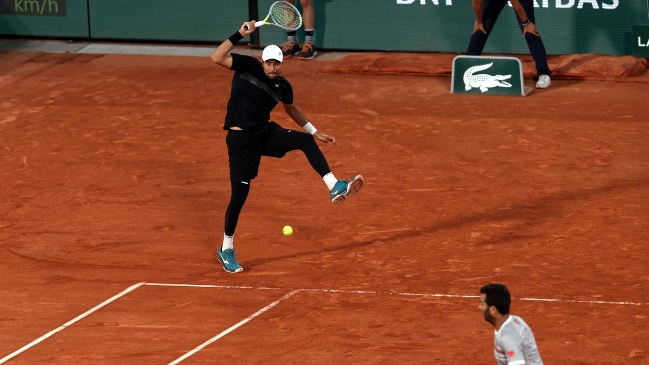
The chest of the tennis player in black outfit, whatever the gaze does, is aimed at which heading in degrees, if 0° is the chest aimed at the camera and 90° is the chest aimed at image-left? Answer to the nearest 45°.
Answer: approximately 315°
